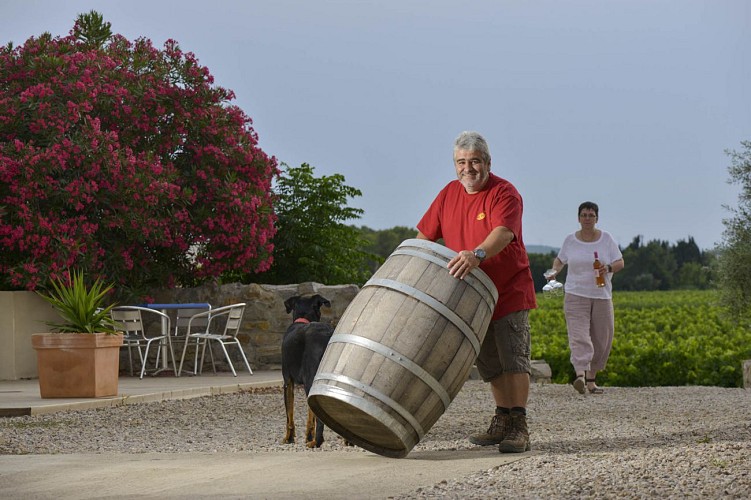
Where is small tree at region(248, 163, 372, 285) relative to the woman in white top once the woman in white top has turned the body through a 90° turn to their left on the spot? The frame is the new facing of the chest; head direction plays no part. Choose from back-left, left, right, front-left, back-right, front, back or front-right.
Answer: back-left

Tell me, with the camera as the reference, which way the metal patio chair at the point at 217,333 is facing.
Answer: facing away from the viewer and to the left of the viewer

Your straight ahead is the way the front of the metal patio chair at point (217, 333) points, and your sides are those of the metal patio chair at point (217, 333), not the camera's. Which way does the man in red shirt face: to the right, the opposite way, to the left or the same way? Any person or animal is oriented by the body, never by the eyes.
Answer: to the left

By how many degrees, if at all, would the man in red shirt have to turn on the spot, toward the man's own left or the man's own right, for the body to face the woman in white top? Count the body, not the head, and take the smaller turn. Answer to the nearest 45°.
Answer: approximately 135° to the man's own right

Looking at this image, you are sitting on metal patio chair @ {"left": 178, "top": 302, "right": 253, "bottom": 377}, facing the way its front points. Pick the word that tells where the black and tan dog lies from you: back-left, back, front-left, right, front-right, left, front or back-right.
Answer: back-left

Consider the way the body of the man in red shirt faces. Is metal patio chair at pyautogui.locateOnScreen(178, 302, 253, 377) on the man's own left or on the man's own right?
on the man's own right

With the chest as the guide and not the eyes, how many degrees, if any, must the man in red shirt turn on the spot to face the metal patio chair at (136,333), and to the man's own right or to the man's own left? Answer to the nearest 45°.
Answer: approximately 90° to the man's own right

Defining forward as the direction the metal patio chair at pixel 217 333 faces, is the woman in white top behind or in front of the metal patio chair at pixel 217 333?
behind

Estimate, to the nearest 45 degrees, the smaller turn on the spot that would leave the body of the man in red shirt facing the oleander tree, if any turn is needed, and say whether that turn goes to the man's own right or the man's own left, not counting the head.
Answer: approximately 90° to the man's own right

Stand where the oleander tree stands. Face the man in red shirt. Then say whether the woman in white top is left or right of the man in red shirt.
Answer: left

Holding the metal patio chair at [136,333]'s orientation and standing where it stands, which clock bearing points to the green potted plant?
The green potted plant is roughly at 5 o'clock from the metal patio chair.

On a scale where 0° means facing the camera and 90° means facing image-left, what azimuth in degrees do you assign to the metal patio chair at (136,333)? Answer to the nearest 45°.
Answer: approximately 225°
